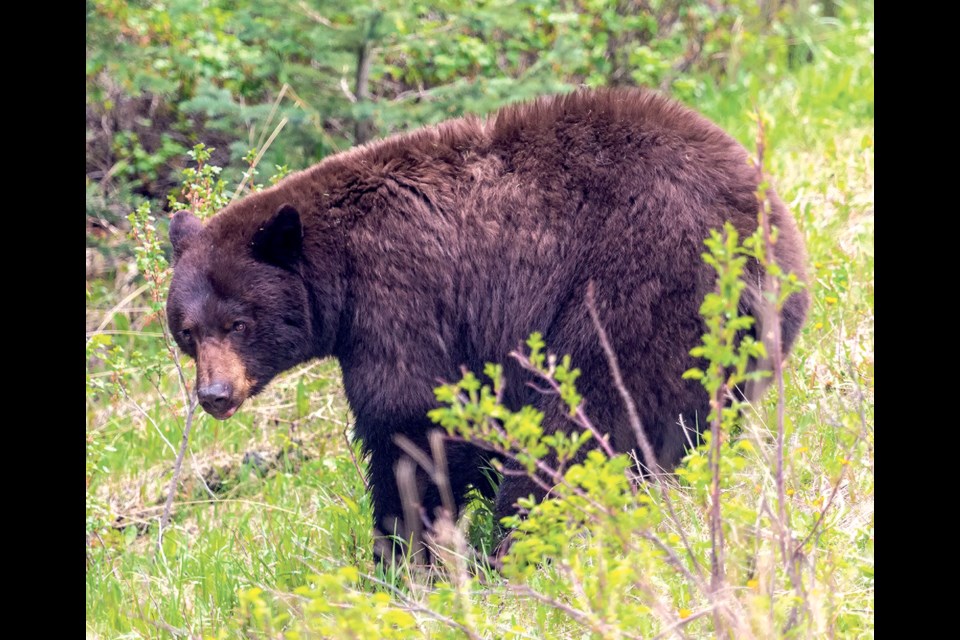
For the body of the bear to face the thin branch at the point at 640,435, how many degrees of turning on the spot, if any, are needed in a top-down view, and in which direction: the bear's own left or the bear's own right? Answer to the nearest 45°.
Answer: approximately 90° to the bear's own left

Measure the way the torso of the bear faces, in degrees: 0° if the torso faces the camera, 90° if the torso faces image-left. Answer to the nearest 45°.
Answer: approximately 90°
